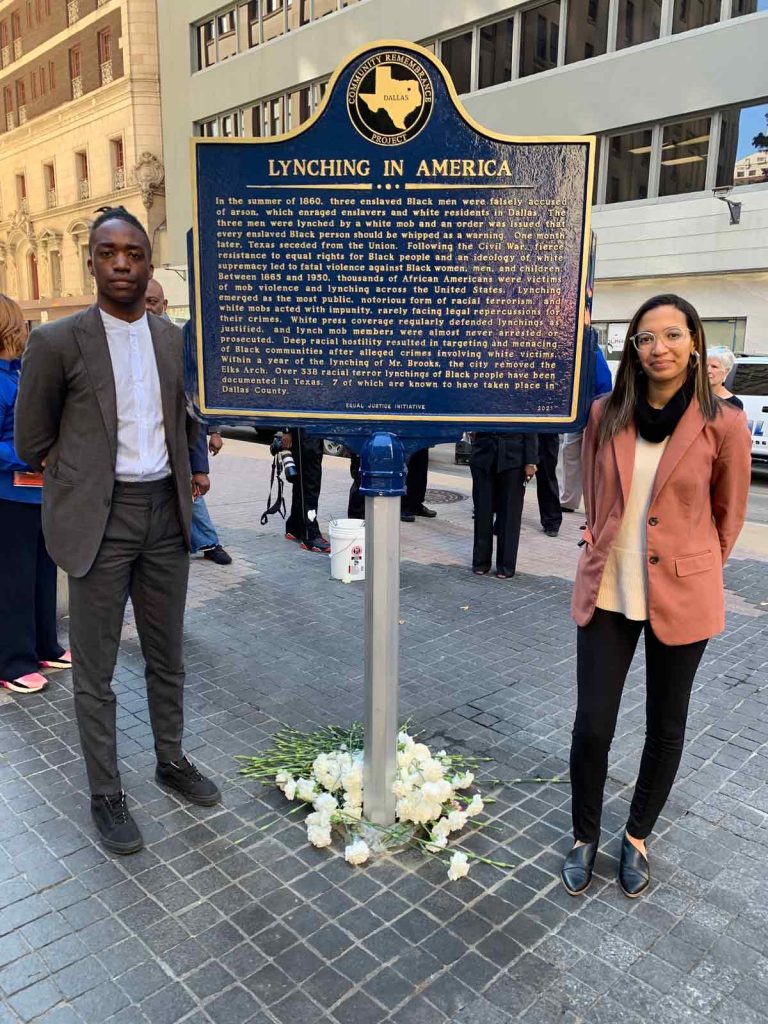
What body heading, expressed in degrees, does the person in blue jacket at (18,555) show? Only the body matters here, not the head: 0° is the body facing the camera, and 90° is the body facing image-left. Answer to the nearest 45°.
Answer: approximately 270°

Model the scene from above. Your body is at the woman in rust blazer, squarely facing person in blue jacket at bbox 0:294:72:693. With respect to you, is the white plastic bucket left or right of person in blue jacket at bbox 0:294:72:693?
right

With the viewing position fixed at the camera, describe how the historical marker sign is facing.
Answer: facing the viewer

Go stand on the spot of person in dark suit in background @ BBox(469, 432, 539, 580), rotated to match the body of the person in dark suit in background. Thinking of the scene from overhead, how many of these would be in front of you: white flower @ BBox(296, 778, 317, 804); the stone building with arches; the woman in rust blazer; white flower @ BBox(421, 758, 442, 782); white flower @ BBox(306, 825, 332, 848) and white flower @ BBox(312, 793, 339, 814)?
5

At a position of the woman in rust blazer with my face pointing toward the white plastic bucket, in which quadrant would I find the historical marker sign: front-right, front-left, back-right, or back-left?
front-left

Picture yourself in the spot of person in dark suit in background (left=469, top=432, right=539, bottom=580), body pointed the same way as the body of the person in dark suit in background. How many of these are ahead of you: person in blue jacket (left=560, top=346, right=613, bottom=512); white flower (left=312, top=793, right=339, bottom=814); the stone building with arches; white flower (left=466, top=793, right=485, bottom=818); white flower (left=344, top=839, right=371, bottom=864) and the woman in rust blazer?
4

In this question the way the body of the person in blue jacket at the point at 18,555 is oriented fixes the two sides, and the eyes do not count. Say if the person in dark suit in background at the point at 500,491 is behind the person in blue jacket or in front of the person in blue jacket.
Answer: in front

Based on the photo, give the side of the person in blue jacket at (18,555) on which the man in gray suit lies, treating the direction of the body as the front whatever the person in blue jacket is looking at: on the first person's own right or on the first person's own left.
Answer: on the first person's own right

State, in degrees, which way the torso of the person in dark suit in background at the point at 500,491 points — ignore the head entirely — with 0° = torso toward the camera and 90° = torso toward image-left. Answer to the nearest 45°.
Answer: approximately 0°

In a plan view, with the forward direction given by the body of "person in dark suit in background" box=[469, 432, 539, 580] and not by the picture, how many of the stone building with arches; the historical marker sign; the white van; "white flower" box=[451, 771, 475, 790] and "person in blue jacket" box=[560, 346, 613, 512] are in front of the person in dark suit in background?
2
